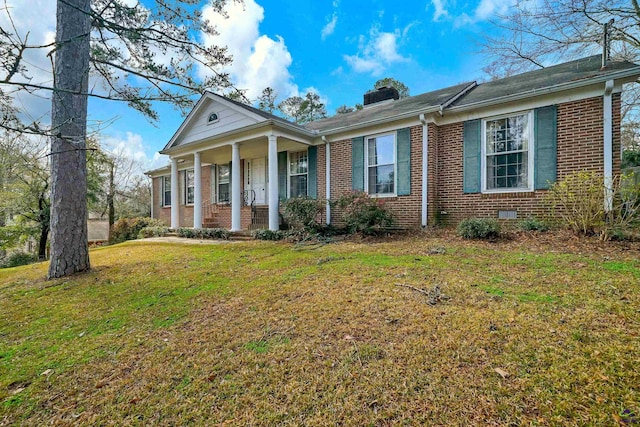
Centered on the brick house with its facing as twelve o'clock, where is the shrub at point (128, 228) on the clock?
The shrub is roughly at 2 o'clock from the brick house.

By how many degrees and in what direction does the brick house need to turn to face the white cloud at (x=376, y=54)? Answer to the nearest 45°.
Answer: approximately 135° to its right

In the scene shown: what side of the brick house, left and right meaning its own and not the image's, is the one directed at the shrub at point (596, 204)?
left

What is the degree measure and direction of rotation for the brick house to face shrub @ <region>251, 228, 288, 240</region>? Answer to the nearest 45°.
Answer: approximately 45° to its right

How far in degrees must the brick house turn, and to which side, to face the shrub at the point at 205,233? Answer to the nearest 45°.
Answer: approximately 45° to its right

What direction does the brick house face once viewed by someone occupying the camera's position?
facing the viewer and to the left of the viewer
